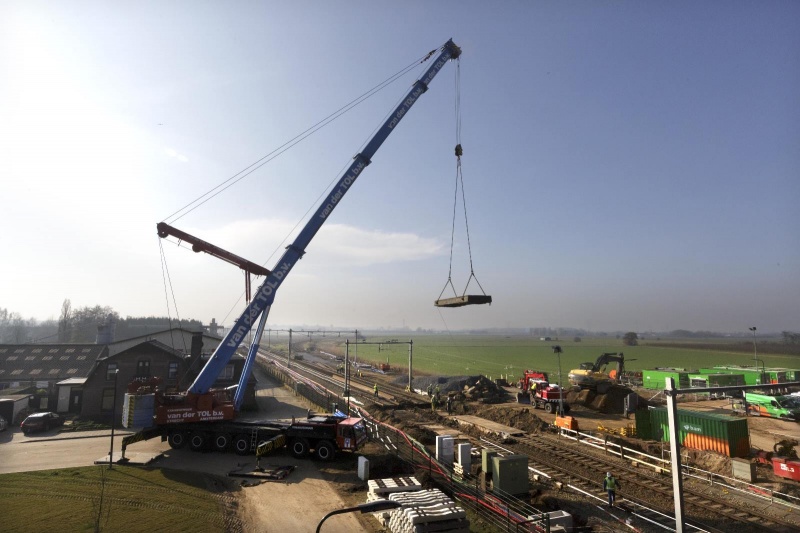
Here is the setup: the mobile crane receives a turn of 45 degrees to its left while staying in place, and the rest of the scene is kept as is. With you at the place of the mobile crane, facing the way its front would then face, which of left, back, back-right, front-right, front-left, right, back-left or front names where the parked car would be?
left

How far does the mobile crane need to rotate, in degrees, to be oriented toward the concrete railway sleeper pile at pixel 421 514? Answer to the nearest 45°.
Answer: approximately 45° to its right

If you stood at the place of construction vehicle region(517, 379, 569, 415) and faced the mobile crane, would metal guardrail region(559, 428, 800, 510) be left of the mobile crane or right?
left

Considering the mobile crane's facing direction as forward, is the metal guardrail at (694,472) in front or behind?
in front

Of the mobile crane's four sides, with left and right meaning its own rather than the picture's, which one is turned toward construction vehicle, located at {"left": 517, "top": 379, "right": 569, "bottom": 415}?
front

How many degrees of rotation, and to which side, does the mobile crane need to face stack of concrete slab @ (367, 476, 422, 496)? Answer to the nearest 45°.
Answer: approximately 45° to its right

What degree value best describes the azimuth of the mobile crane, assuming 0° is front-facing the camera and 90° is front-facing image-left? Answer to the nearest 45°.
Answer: approximately 270°

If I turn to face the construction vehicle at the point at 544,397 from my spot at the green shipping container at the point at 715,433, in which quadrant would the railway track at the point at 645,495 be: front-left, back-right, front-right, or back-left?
back-left

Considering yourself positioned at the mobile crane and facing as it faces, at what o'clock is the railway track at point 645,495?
The railway track is roughly at 1 o'clock from the mobile crane.
